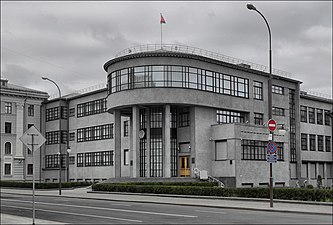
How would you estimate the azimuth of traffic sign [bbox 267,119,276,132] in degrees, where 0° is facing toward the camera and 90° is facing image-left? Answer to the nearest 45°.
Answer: approximately 315°

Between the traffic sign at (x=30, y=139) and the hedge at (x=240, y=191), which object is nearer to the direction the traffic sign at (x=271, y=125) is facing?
the traffic sign

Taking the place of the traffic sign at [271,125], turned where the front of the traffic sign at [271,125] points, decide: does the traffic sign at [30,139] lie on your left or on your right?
on your right
